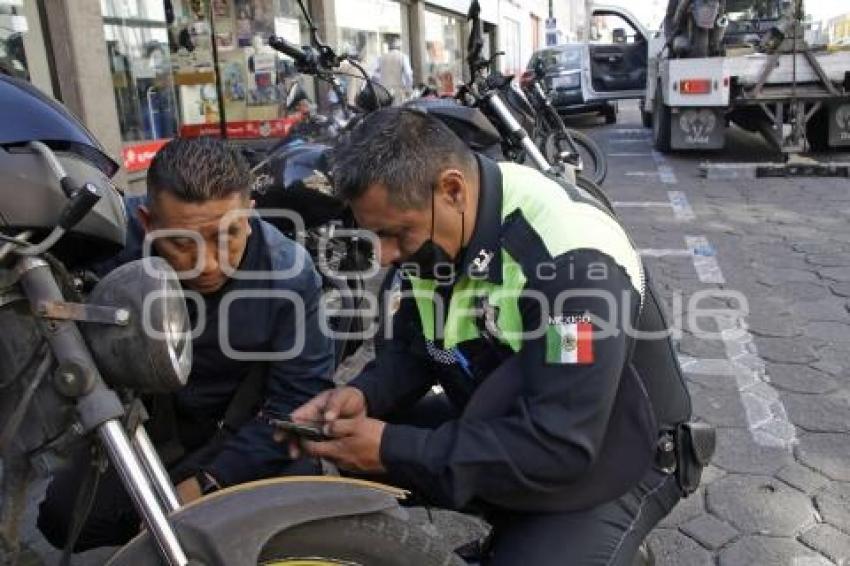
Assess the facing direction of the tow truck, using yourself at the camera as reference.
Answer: facing away from the viewer

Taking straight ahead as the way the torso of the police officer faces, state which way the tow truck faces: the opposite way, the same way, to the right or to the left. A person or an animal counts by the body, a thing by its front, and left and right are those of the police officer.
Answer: to the right

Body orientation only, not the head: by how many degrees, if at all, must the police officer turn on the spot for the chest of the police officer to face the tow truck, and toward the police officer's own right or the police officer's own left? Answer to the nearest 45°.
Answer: approximately 90° to the police officer's own right

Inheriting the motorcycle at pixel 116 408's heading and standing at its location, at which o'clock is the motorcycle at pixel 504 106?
the motorcycle at pixel 504 106 is roughly at 10 o'clock from the motorcycle at pixel 116 408.

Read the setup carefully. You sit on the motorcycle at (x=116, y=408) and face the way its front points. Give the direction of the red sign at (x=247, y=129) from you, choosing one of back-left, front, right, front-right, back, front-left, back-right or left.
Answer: left

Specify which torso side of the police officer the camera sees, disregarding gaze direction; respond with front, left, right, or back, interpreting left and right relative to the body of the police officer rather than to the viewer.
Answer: left

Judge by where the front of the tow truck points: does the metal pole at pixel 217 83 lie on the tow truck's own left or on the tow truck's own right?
on the tow truck's own left

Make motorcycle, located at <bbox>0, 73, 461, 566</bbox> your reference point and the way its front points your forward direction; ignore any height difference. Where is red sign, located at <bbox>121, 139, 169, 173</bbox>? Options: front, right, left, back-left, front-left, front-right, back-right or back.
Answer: left

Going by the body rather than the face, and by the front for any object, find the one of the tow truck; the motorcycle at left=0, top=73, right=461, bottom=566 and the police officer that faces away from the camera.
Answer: the tow truck

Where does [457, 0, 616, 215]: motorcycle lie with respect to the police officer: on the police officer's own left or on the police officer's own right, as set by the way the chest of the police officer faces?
on the police officer's own right

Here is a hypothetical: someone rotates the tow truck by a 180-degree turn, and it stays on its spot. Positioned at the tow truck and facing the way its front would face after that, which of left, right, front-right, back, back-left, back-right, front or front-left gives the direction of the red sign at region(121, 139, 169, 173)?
front-right

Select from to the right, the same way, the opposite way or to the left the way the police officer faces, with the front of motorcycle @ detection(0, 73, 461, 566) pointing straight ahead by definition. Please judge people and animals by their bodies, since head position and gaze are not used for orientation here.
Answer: the opposite way

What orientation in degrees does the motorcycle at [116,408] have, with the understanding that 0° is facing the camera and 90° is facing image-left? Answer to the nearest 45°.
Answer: approximately 270°

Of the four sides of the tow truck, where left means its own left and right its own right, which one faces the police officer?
back
